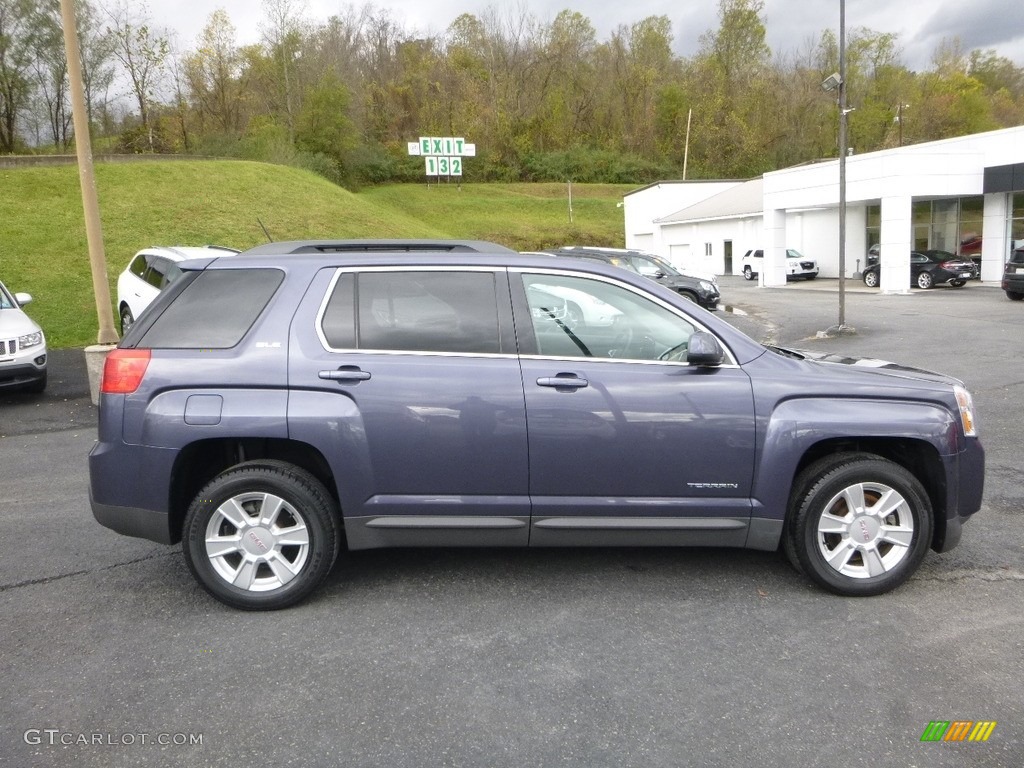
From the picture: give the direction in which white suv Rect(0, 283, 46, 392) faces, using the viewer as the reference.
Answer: facing the viewer and to the right of the viewer

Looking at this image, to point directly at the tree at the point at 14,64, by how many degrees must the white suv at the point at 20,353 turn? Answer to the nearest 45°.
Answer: approximately 135° to its left

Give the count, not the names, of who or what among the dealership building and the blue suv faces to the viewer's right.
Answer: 1

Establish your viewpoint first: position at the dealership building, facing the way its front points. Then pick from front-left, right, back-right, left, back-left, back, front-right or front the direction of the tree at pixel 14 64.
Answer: front-right

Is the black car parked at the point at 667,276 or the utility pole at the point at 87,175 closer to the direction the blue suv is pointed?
the black car parked

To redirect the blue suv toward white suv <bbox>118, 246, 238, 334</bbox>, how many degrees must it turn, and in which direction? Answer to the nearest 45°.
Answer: approximately 135° to its left

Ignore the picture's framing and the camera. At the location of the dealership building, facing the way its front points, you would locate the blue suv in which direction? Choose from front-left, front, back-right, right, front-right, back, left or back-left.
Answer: front-left

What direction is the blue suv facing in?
to the viewer's right

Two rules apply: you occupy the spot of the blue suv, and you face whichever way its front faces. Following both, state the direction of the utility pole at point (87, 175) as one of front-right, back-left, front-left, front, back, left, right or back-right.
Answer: back-left

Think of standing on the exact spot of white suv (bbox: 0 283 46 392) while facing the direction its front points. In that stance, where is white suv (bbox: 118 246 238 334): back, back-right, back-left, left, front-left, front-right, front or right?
left

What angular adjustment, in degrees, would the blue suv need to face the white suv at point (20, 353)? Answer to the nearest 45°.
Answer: approximately 135° to its left

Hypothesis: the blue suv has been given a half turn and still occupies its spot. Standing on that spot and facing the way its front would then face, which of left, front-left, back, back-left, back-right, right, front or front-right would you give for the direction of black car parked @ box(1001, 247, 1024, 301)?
back-right

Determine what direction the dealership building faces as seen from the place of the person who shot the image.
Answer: facing the viewer and to the left of the viewer
